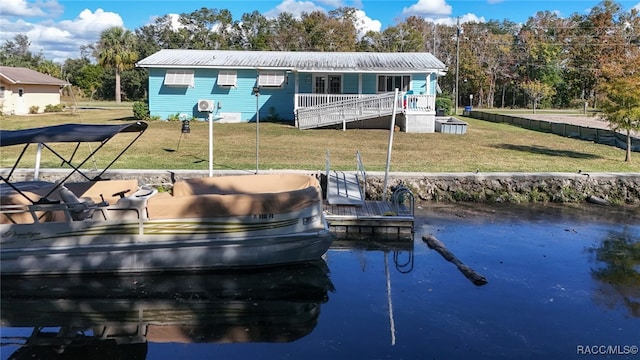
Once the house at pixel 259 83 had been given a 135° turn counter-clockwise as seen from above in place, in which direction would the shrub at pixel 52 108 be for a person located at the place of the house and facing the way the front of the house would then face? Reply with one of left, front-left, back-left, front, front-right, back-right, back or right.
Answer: left

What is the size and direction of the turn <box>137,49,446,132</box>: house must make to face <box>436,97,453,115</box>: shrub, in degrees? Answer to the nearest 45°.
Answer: approximately 135° to its left

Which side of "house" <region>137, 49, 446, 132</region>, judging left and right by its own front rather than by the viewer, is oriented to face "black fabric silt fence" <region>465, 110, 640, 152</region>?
left

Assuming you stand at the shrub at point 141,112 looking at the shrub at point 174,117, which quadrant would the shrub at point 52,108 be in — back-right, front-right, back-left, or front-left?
back-left

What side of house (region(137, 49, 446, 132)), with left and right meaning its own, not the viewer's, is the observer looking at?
front

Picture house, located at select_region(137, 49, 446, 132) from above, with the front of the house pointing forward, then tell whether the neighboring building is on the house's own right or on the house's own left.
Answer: on the house's own right

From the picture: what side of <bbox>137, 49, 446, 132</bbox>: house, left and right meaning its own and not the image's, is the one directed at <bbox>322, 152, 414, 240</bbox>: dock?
front

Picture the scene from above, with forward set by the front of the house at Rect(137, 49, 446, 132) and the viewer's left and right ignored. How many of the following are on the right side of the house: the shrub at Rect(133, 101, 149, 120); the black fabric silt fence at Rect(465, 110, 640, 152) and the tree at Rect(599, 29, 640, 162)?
1

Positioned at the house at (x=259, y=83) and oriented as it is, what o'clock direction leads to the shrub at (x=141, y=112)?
The shrub is roughly at 3 o'clock from the house.

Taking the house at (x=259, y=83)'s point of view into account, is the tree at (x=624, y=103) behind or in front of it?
in front

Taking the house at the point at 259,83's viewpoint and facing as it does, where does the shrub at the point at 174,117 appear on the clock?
The shrub is roughly at 3 o'clock from the house.

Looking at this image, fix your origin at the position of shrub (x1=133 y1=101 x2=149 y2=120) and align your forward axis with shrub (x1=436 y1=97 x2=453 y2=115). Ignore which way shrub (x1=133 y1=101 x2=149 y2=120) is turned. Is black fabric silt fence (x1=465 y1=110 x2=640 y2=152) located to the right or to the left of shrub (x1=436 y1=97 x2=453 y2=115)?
right

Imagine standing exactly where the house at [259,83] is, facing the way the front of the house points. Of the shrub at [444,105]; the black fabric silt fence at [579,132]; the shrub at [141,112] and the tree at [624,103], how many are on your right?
1

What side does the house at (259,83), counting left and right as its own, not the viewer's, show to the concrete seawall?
front

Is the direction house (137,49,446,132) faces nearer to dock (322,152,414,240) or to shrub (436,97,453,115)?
the dock
